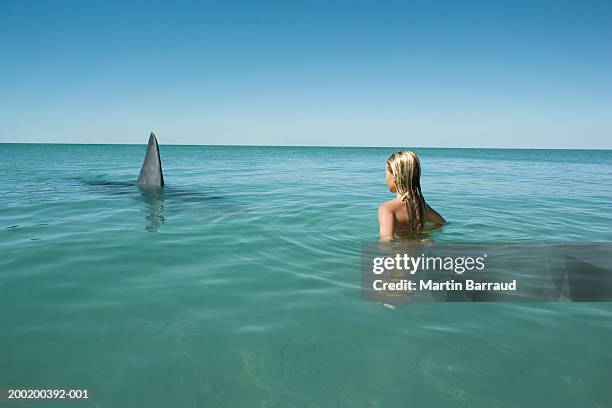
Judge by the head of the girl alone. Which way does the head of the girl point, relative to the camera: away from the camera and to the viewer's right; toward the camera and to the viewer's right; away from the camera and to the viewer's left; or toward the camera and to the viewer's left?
away from the camera and to the viewer's left

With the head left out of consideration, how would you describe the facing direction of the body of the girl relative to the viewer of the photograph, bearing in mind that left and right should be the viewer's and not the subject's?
facing away from the viewer and to the left of the viewer
